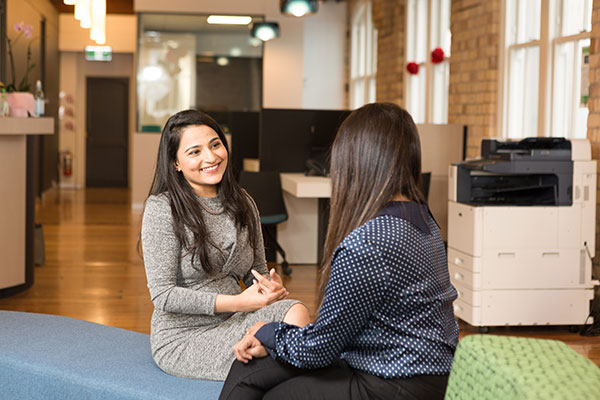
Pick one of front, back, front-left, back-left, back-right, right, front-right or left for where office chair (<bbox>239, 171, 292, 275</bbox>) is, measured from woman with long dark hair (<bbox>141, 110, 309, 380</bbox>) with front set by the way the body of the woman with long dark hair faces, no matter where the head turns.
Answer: back-left

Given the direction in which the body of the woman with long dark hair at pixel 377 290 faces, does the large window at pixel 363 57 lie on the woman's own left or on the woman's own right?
on the woman's own right

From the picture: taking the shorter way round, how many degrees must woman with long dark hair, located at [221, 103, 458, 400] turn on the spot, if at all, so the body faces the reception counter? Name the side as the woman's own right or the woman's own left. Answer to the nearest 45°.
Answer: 0° — they already face it

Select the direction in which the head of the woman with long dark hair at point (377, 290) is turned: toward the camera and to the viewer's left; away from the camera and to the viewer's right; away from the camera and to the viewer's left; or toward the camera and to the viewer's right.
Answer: away from the camera and to the viewer's left

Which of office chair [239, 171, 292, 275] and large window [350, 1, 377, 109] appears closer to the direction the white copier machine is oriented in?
the office chair

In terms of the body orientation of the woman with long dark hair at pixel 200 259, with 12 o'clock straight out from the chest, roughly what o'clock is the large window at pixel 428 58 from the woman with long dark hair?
The large window is roughly at 8 o'clock from the woman with long dark hair.

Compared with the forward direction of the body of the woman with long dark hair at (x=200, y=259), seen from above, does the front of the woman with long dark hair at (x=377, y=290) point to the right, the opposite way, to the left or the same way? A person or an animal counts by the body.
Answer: the opposite way

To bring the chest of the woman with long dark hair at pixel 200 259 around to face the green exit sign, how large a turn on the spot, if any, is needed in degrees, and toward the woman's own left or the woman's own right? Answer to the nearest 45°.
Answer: approximately 135° to the woman's own left

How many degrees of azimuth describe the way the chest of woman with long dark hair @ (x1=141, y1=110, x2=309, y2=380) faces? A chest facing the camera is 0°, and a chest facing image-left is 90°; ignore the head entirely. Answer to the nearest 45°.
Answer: approximately 315°

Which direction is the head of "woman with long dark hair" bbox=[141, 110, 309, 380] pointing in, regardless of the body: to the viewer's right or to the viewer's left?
to the viewer's right
